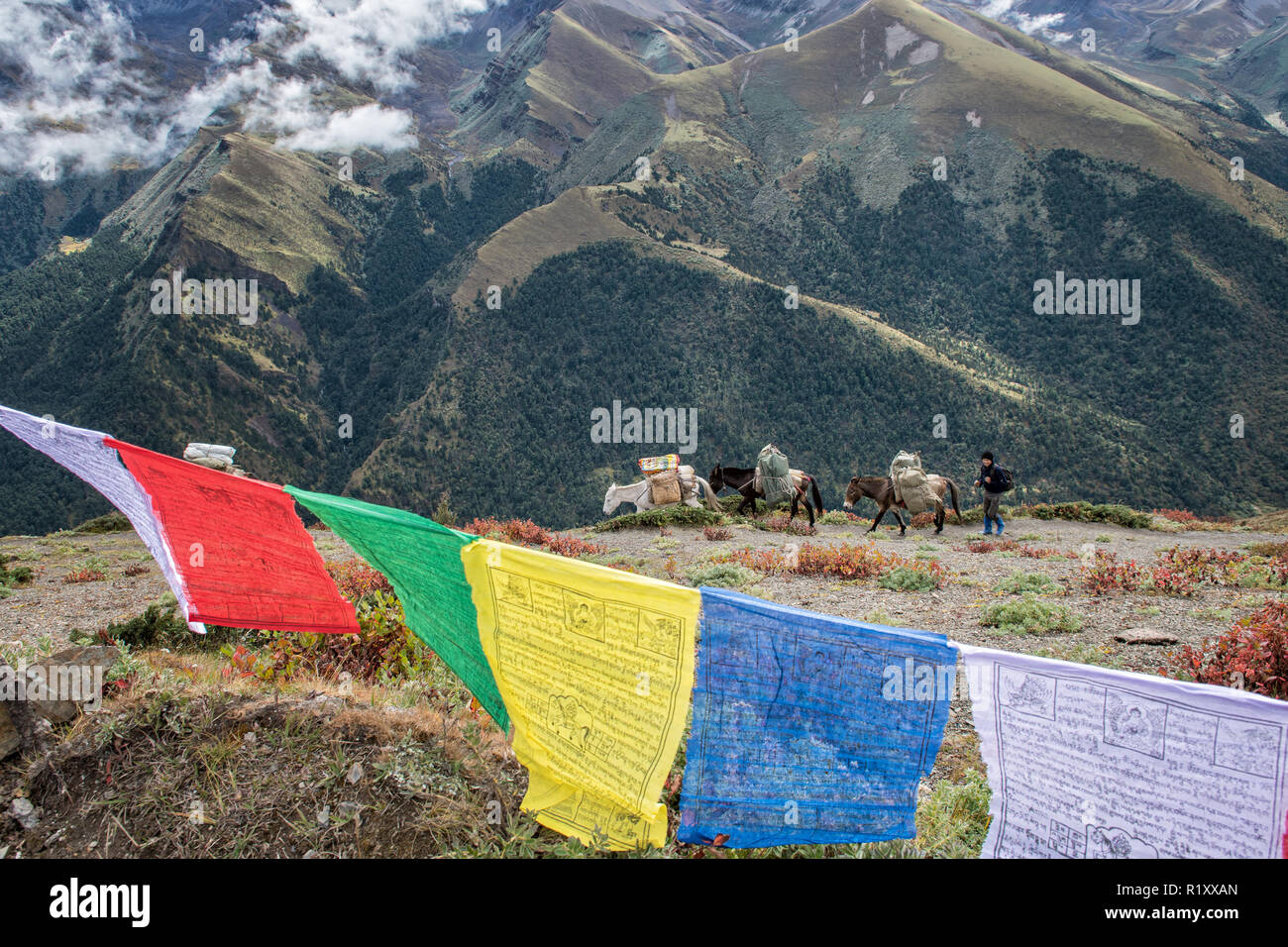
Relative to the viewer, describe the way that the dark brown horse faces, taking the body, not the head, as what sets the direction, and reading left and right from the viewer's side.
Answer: facing to the left of the viewer

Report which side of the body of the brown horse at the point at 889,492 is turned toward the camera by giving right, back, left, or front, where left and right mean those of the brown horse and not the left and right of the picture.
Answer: left

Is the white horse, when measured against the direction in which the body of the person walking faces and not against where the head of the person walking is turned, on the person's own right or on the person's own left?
on the person's own right

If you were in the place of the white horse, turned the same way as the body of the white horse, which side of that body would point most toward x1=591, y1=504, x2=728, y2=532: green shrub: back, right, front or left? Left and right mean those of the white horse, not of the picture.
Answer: left

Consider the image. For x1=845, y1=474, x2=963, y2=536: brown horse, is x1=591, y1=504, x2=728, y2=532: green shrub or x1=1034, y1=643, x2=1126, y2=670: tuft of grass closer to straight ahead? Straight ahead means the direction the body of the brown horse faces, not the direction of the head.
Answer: the green shrub

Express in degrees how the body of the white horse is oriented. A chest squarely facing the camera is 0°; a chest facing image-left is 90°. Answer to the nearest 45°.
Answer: approximately 90°

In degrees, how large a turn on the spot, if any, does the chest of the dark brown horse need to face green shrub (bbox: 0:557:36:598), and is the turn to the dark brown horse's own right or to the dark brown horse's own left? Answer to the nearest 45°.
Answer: approximately 45° to the dark brown horse's own left

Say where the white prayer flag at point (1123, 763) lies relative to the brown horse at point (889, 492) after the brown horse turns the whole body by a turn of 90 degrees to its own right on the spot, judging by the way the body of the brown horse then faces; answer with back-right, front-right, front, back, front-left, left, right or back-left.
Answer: back
